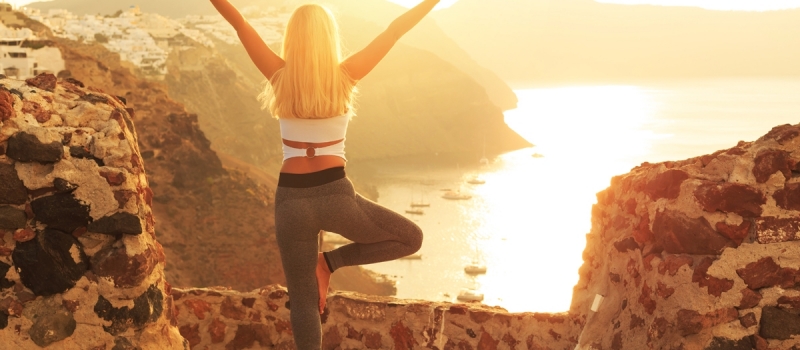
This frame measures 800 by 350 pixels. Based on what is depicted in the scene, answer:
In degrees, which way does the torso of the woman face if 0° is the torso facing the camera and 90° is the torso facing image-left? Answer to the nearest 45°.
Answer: approximately 180°

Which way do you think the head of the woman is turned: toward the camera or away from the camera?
away from the camera

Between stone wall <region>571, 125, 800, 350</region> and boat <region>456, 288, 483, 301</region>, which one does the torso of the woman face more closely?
the boat

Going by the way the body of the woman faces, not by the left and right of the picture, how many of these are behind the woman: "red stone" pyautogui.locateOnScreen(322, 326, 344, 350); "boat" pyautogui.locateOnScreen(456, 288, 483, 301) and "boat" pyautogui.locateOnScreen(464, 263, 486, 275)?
0

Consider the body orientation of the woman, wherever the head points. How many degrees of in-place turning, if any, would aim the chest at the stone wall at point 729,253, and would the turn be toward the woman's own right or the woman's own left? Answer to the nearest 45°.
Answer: approximately 90° to the woman's own right

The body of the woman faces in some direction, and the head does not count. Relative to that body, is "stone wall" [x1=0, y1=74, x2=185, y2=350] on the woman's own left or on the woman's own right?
on the woman's own left

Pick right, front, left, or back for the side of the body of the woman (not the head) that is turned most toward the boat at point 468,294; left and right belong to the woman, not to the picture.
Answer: front

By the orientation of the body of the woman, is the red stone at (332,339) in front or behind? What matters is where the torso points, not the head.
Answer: in front

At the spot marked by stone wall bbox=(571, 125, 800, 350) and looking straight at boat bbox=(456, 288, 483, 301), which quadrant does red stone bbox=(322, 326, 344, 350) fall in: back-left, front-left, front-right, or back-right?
front-left

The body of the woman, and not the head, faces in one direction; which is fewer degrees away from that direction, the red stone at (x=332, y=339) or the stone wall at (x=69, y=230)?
the red stone

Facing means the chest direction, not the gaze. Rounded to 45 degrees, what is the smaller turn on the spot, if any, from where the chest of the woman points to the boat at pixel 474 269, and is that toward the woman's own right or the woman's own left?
0° — they already face it
